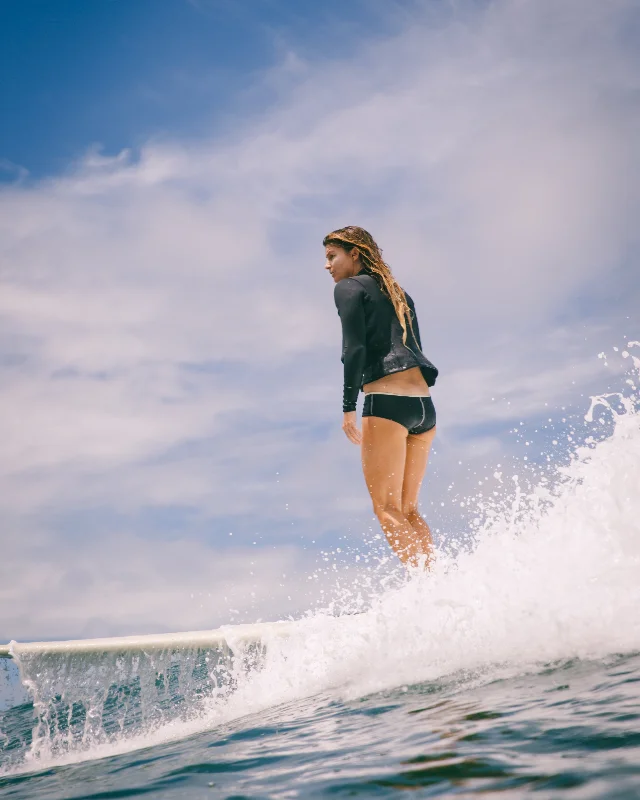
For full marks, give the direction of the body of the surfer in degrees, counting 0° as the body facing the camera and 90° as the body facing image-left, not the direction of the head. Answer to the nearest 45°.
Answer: approximately 135°

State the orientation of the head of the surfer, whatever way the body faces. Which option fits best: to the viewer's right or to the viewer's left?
to the viewer's left
